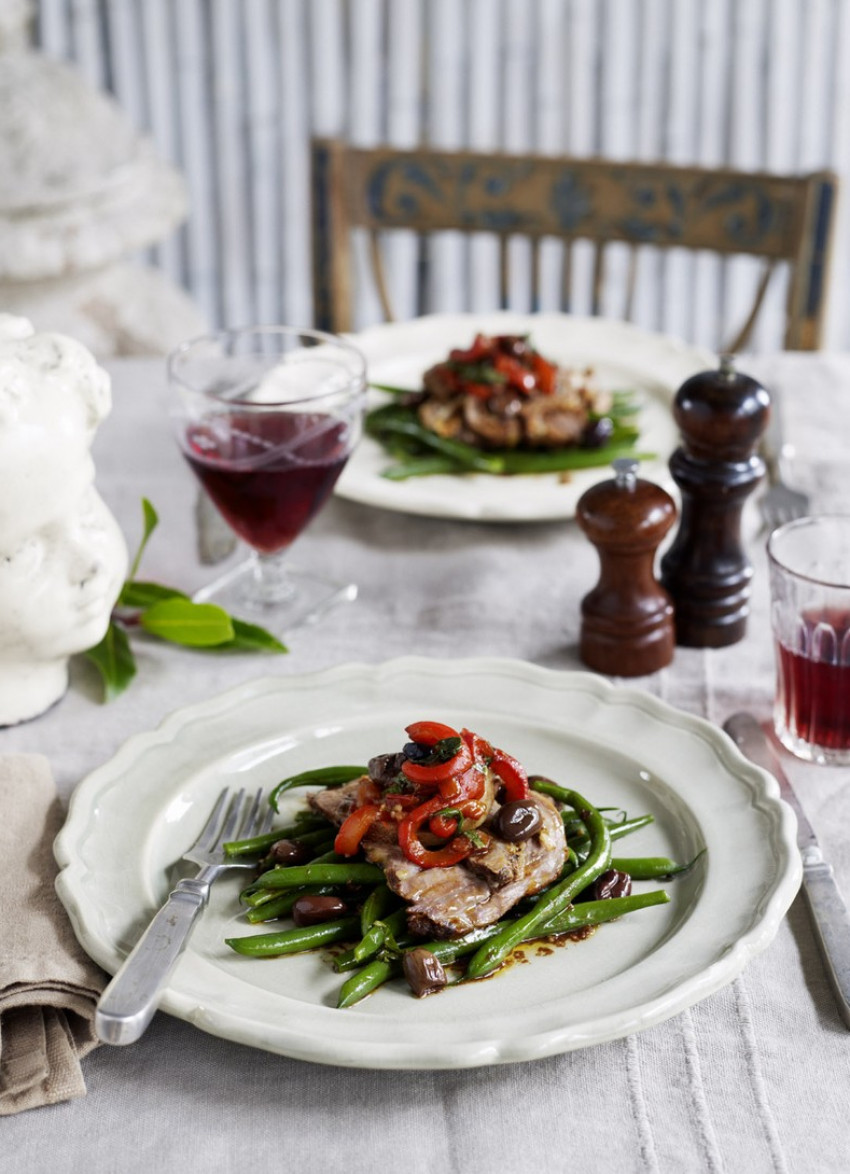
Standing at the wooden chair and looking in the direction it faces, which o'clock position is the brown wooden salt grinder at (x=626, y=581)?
The brown wooden salt grinder is roughly at 12 o'clock from the wooden chair.

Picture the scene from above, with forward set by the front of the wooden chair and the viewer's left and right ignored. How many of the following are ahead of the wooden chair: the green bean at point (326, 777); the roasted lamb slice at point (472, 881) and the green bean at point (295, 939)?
3

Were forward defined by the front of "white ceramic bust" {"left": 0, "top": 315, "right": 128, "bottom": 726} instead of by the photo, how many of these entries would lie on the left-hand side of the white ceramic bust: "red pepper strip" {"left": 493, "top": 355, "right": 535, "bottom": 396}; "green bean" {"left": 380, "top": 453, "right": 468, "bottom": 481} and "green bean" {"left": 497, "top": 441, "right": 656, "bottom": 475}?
3

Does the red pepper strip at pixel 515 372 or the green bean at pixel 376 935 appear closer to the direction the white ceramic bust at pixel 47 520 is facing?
the green bean

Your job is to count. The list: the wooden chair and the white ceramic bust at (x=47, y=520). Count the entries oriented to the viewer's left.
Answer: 0

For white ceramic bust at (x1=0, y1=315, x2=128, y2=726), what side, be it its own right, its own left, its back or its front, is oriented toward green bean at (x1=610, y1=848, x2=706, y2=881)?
front

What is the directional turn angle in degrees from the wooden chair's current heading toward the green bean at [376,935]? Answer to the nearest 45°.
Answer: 0° — it already faces it

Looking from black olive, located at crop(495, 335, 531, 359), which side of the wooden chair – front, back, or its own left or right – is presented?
front
